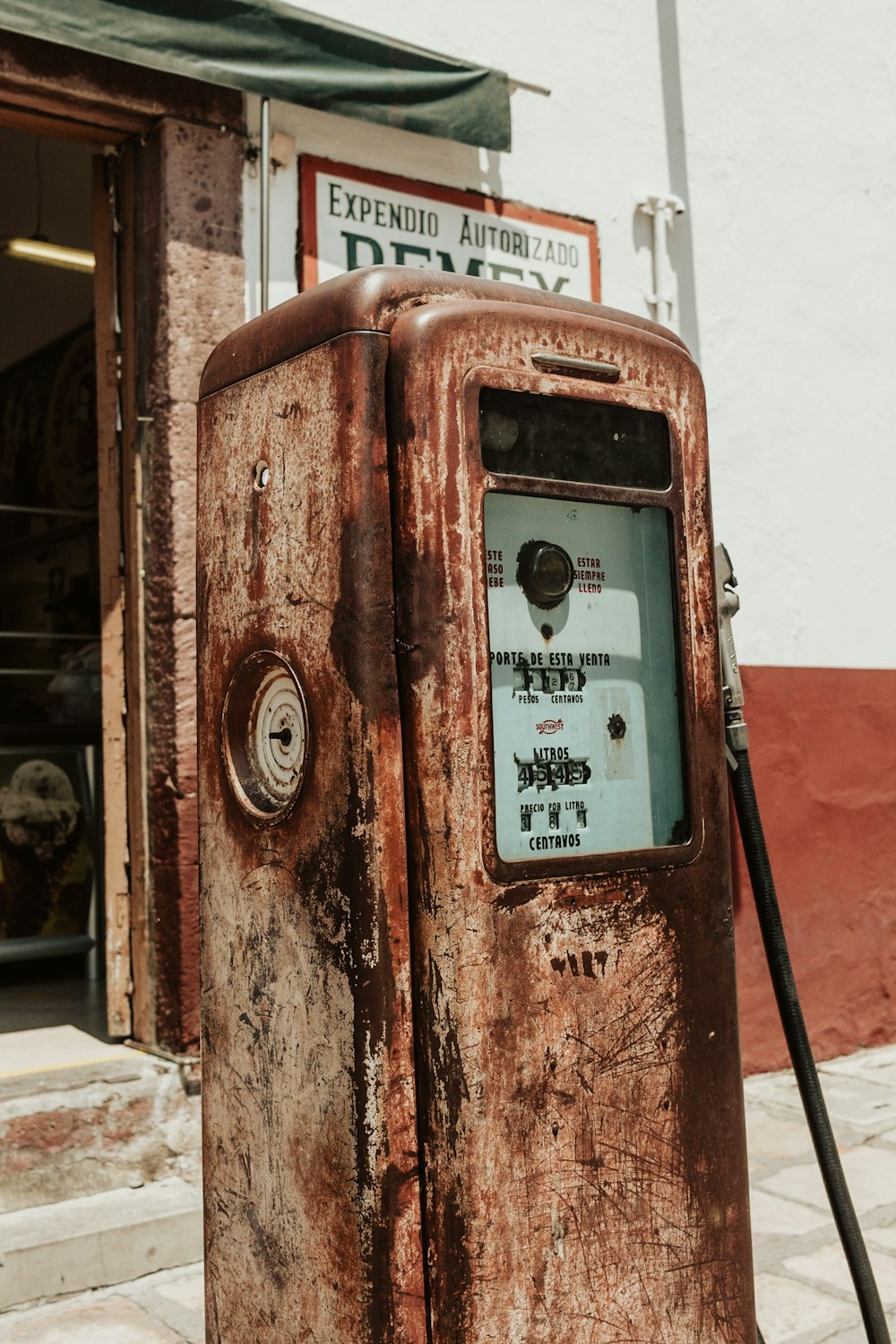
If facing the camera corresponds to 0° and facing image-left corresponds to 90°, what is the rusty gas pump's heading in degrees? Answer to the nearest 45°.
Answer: approximately 315°

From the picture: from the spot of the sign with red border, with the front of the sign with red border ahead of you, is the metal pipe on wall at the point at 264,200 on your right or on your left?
on your right

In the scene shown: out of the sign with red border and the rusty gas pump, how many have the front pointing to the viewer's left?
0

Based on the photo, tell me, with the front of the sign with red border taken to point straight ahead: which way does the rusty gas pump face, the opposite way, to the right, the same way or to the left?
the same way
